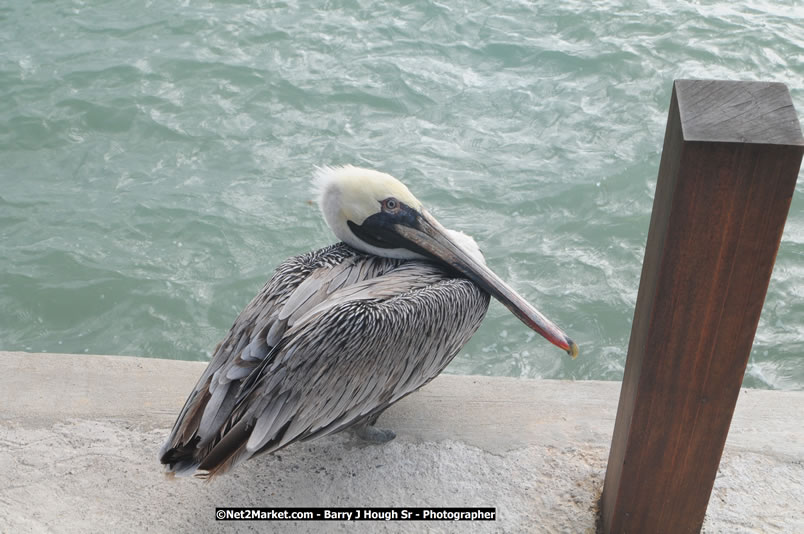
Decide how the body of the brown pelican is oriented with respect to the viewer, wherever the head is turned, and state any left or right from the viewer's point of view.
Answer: facing to the right of the viewer

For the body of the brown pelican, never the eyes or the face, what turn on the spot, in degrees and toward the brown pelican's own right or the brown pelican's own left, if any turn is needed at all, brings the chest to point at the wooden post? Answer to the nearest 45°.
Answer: approximately 45° to the brown pelican's own right
